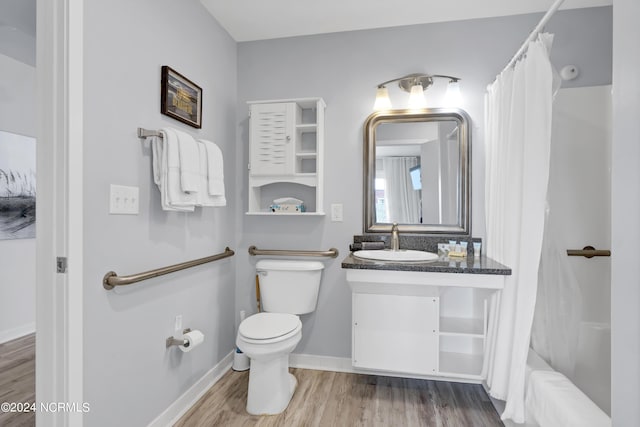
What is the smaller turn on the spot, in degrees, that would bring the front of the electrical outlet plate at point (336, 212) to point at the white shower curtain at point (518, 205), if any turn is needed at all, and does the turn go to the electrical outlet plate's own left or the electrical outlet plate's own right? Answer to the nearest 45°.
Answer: approximately 45° to the electrical outlet plate's own left

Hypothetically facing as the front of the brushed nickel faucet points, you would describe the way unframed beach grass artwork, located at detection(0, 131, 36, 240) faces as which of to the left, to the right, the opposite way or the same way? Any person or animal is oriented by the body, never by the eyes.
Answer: to the left

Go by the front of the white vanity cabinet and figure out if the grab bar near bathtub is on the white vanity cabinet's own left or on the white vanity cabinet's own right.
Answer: on the white vanity cabinet's own left

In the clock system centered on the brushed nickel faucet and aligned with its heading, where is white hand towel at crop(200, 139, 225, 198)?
The white hand towel is roughly at 2 o'clock from the brushed nickel faucet.

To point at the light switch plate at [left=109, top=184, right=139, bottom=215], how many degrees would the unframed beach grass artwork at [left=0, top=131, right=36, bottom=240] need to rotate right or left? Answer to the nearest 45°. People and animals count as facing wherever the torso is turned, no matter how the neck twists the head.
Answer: approximately 45° to its right

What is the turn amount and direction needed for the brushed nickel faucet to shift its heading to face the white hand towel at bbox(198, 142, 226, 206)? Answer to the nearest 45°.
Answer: approximately 45° to its right

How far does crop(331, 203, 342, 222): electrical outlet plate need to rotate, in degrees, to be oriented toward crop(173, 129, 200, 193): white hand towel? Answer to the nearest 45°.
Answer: approximately 45° to its right

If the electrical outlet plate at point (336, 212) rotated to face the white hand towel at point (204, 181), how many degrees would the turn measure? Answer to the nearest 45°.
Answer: approximately 45° to its right

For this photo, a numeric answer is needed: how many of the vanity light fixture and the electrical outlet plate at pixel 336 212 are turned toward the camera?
2

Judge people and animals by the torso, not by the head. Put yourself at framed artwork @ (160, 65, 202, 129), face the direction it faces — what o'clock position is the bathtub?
The bathtub is roughly at 12 o'clock from the framed artwork.
